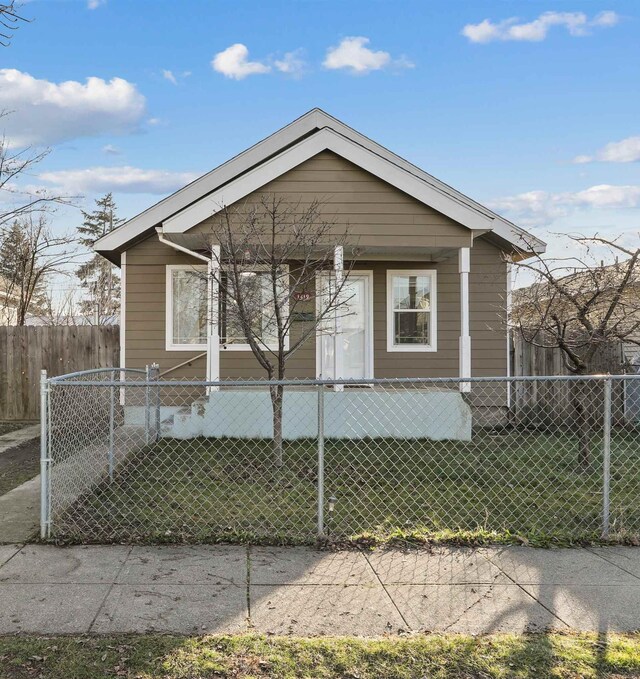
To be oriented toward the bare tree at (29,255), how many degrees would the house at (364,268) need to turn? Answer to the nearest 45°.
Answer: approximately 135° to its right

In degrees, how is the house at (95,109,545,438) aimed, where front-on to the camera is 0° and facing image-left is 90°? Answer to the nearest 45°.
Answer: approximately 0°

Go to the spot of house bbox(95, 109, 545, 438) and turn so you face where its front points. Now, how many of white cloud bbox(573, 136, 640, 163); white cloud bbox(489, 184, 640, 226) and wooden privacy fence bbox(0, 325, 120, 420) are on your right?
1

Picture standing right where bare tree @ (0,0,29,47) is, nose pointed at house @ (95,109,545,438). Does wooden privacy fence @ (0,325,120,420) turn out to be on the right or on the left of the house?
left

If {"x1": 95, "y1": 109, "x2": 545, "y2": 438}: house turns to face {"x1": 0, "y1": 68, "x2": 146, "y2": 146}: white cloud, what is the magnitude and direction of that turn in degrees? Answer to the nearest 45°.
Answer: approximately 135° to its right

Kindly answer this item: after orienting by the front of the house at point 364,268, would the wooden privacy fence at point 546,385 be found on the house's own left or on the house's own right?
on the house's own left

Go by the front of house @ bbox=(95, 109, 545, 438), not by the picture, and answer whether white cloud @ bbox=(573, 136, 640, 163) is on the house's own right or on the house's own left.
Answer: on the house's own left

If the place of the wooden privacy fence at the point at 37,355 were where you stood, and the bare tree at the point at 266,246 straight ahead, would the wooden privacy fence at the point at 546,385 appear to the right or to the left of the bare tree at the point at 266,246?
left

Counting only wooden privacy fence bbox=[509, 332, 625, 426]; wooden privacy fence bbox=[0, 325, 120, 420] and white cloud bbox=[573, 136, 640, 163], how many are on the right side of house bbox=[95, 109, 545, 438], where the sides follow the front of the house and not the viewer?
1

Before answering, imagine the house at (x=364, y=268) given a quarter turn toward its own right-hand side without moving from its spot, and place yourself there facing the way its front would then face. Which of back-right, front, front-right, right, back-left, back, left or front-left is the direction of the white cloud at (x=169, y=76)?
front-right

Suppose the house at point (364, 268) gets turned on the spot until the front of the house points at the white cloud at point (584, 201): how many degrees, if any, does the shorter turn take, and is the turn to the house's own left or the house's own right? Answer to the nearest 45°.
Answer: approximately 135° to the house's own left
